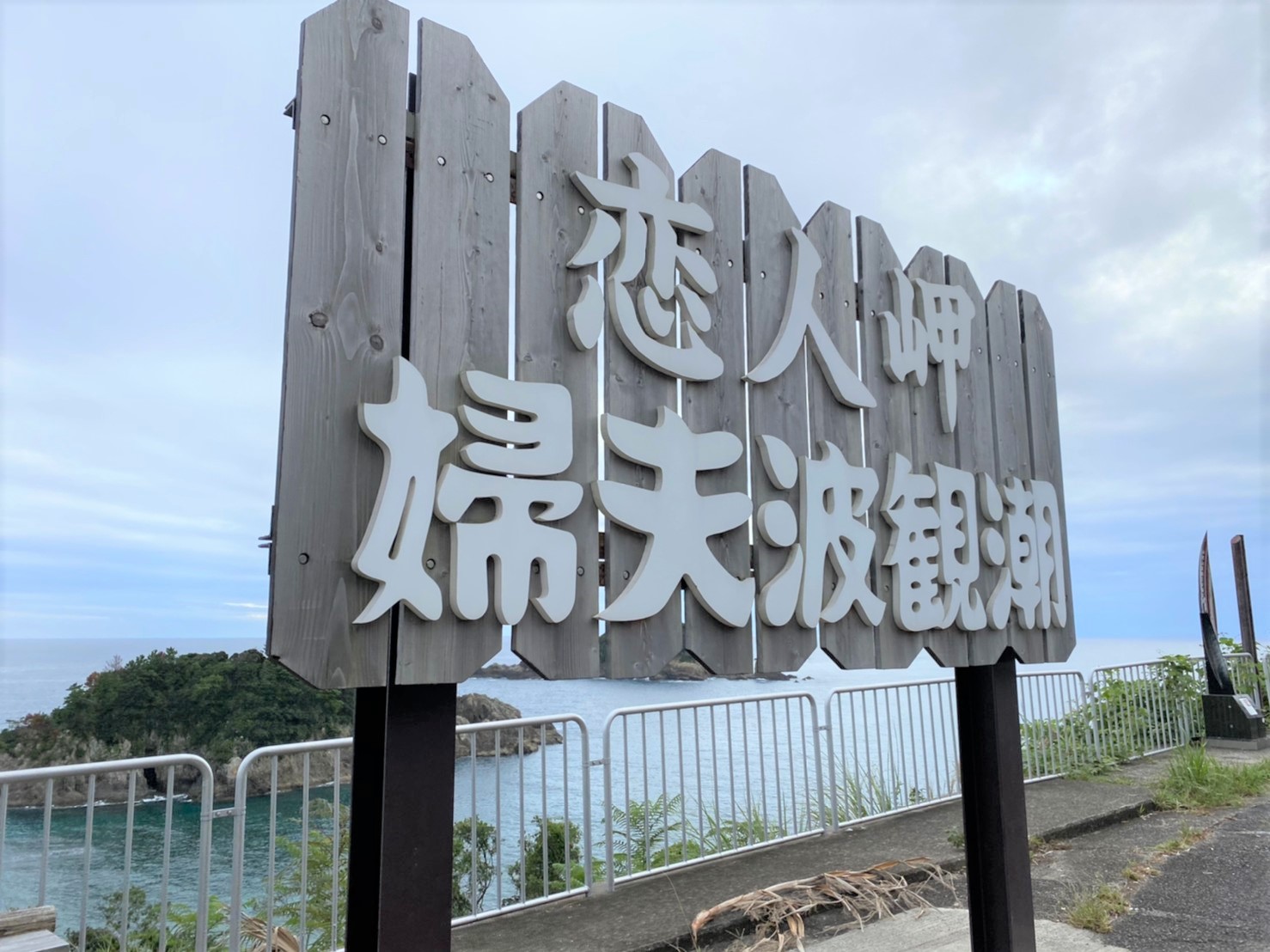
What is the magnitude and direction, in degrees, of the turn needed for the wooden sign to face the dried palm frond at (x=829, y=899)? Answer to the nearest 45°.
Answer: approximately 135° to its left

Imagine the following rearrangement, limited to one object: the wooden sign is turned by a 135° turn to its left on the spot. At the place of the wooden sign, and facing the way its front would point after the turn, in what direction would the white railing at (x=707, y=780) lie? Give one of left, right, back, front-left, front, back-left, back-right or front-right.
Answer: front

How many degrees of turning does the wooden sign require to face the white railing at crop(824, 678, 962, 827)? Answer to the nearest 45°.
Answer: approximately 135° to its left

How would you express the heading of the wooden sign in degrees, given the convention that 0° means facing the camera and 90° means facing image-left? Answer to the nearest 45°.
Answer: approximately 315°

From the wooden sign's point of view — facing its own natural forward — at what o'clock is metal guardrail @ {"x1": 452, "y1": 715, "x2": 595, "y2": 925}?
The metal guardrail is roughly at 7 o'clock from the wooden sign.

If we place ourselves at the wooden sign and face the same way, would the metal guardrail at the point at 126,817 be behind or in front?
behind
